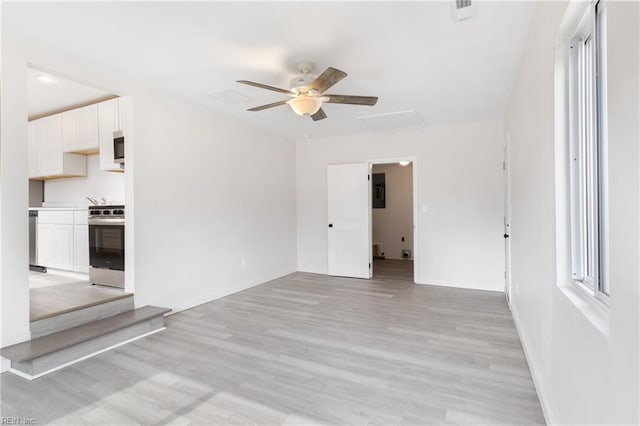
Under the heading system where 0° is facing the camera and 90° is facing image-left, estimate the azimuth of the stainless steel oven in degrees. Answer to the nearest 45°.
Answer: approximately 45°

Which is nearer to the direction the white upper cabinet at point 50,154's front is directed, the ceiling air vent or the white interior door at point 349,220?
the ceiling air vent

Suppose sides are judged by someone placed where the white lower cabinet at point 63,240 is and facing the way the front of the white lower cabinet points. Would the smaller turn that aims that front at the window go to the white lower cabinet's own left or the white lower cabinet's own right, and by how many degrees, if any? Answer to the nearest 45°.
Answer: approximately 45° to the white lower cabinet's own left

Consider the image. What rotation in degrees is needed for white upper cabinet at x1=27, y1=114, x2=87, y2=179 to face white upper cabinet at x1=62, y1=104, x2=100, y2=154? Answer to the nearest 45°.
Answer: approximately 45° to its left

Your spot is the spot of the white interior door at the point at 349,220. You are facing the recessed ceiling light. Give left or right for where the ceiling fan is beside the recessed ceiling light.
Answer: left

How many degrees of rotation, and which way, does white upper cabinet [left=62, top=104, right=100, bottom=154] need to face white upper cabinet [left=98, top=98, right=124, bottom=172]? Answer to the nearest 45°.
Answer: approximately 90° to its left

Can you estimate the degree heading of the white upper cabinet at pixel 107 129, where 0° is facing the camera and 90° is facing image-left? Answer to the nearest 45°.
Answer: approximately 45°

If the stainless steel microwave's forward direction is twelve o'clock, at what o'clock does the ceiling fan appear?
The ceiling fan is roughly at 9 o'clock from the stainless steel microwave.
